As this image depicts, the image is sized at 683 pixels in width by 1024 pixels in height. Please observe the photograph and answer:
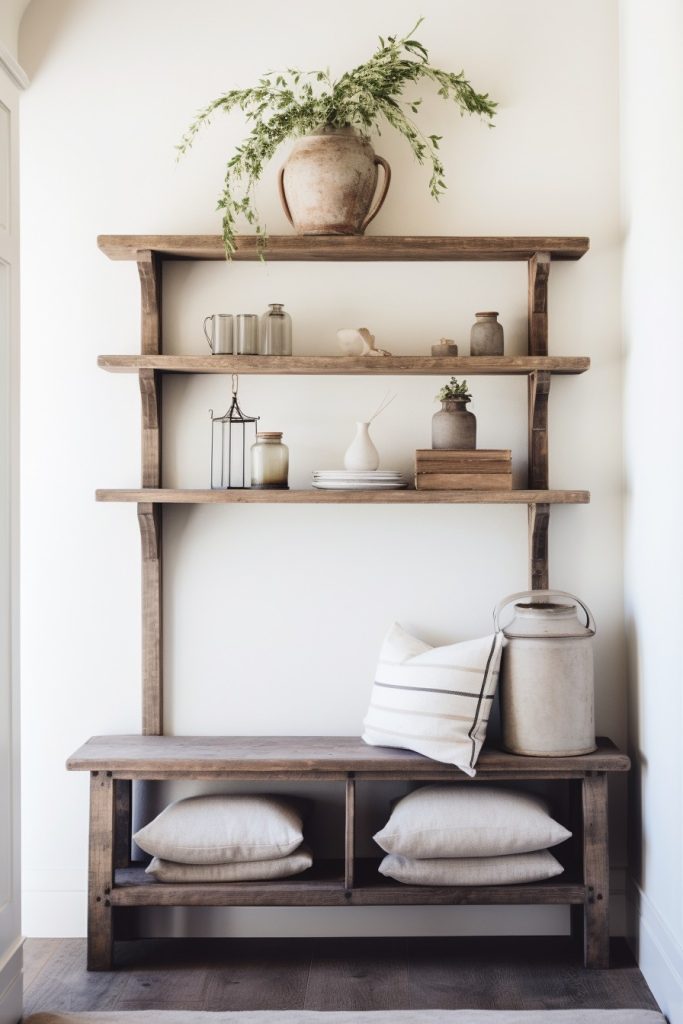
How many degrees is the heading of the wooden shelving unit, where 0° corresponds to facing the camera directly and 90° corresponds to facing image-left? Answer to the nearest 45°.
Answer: approximately 0°

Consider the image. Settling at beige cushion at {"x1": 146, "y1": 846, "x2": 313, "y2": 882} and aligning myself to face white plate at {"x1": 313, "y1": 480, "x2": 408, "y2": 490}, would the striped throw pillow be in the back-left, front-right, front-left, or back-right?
front-right
